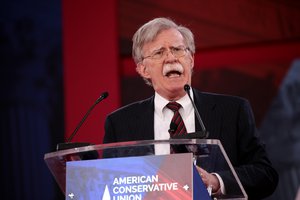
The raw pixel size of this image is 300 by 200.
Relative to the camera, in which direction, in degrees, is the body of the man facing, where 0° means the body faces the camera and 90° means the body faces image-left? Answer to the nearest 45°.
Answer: approximately 0°

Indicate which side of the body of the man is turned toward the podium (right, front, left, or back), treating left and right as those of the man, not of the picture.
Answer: front

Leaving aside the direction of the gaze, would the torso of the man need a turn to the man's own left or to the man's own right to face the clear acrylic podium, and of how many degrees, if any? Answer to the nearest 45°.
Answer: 0° — they already face it
